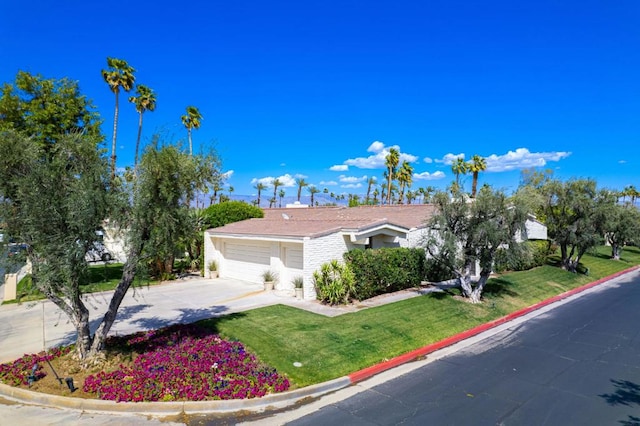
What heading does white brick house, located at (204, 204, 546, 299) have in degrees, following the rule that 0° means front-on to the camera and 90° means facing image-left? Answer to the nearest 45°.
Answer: approximately 45°

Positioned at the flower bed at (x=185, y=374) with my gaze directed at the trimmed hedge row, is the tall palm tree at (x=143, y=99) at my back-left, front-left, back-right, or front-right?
front-left

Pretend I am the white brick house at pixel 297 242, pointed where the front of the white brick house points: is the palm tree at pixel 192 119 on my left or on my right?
on my right

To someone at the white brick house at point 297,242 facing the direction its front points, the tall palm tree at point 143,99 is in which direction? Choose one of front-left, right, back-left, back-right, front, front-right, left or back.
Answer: right

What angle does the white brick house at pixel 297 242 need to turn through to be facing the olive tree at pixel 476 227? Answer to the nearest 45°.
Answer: approximately 135° to its left

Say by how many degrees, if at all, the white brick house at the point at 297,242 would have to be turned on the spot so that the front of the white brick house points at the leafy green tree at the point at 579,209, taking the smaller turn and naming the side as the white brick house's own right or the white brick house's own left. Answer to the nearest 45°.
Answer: approximately 180°

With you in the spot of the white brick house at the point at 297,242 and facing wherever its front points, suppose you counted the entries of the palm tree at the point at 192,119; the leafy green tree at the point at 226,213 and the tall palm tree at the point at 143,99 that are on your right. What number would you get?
3

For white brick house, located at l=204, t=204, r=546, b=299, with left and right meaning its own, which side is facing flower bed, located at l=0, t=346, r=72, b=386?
front

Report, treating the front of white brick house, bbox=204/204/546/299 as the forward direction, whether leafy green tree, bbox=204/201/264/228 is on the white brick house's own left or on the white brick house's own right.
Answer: on the white brick house's own right

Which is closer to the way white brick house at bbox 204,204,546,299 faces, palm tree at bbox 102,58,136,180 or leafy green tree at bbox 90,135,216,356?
the leafy green tree

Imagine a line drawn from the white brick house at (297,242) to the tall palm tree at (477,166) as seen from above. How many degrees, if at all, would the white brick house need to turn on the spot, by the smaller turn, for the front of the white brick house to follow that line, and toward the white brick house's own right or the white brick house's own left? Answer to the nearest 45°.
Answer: approximately 180°

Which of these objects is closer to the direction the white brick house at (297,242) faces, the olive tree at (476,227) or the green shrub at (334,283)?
the green shrub
